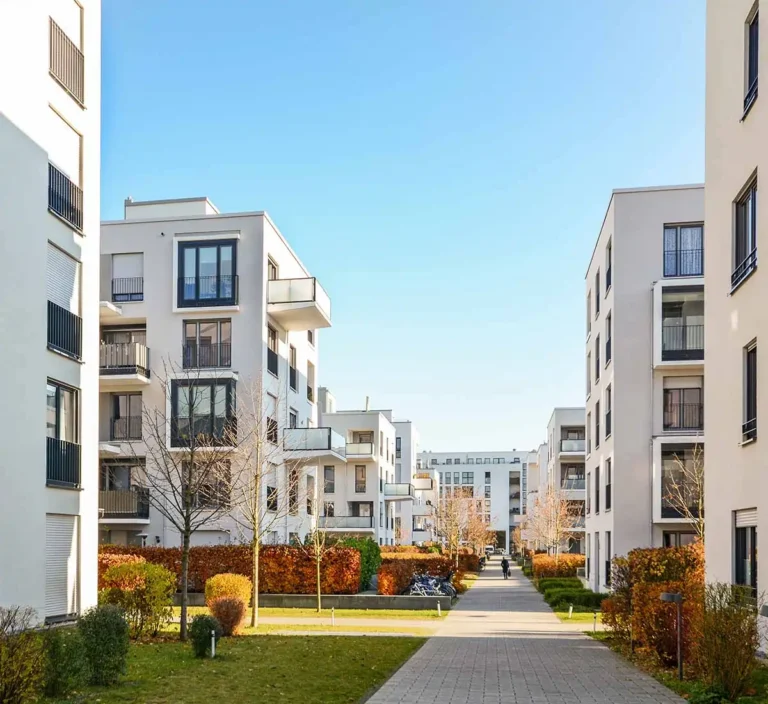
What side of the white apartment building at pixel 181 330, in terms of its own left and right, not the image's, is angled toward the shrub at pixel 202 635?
front

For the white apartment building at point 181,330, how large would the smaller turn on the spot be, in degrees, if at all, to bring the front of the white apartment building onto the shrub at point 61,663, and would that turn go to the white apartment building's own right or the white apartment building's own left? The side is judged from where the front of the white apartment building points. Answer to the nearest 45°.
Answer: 0° — it already faces it

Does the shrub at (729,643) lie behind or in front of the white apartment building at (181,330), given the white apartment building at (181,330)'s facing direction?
in front

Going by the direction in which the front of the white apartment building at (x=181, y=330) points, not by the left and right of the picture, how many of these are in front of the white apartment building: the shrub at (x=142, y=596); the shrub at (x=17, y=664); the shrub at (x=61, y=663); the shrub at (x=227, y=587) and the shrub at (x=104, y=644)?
5

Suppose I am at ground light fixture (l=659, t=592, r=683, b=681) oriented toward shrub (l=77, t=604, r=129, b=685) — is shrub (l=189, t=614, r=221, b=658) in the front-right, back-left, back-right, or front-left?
front-right

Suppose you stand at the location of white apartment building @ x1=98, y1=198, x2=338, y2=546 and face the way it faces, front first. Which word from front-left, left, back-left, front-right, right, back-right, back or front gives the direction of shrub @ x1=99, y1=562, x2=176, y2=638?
front

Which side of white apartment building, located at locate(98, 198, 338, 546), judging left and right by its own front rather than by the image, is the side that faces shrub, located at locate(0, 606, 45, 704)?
front

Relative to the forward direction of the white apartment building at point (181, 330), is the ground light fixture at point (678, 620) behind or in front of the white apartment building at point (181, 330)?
in front

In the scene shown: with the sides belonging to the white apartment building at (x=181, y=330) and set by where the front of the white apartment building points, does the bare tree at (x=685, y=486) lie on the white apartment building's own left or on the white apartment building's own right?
on the white apartment building's own left

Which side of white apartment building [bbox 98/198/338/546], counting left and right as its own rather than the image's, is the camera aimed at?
front

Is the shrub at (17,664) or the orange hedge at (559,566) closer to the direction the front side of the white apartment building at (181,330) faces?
the shrub

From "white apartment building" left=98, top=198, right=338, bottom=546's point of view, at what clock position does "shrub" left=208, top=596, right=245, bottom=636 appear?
The shrub is roughly at 12 o'clock from the white apartment building.

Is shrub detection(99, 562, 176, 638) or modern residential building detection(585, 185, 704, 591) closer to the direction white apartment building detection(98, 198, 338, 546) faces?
the shrub
